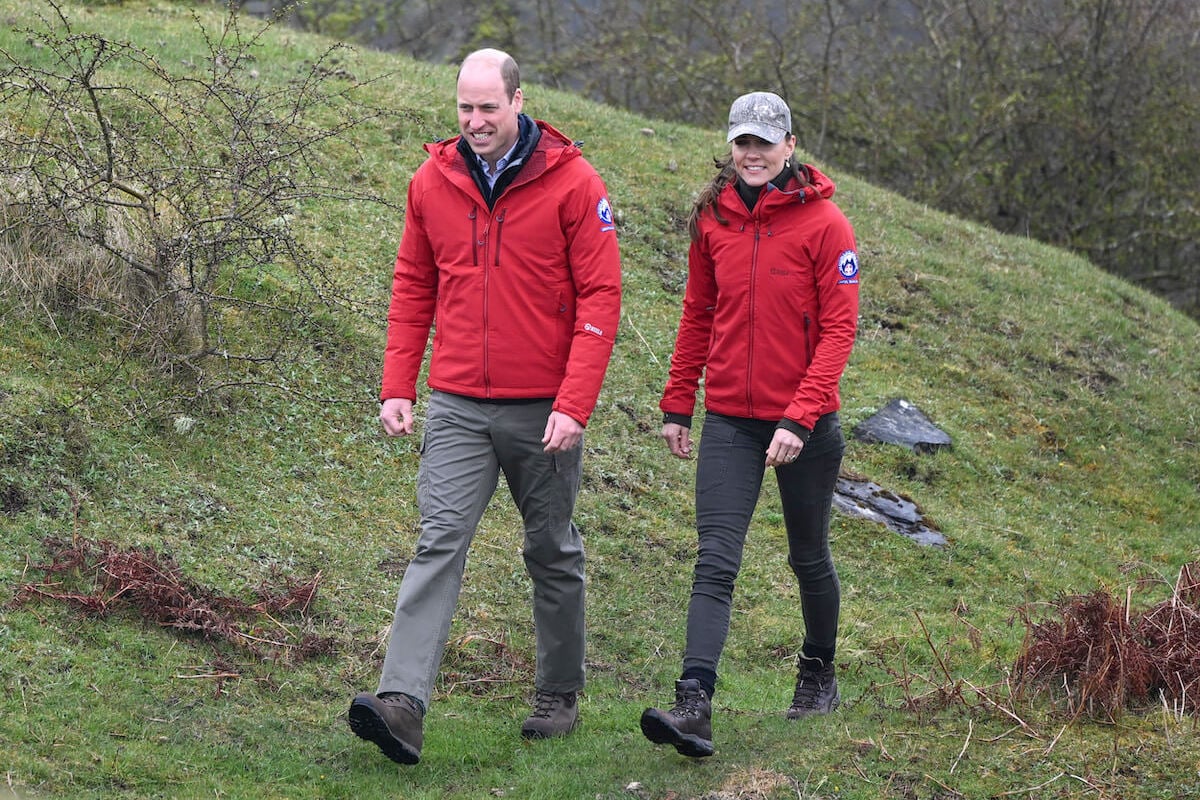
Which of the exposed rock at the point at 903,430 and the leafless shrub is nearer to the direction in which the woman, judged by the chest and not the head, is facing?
the leafless shrub

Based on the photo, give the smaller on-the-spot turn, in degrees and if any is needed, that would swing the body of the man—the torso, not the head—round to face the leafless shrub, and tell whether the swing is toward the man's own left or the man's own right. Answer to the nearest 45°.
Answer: approximately 90° to the man's own right

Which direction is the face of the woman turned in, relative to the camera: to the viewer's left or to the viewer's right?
to the viewer's left

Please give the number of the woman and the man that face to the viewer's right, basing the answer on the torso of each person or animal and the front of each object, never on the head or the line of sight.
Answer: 0

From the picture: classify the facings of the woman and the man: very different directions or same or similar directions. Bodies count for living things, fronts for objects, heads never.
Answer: same or similar directions

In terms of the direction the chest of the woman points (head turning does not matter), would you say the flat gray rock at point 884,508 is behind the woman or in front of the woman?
behind

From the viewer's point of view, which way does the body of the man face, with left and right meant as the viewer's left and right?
facing the viewer and to the left of the viewer

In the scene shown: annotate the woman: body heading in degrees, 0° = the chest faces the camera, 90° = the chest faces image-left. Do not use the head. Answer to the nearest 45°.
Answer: approximately 45°

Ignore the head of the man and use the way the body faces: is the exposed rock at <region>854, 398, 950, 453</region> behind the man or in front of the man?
behind

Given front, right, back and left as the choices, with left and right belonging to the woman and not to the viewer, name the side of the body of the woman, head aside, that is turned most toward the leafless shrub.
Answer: right

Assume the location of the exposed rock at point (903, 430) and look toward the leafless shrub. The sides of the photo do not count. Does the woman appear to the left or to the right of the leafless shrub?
left

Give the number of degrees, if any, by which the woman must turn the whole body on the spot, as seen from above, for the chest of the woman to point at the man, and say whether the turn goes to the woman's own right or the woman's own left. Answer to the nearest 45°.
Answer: approximately 45° to the woman's own right
